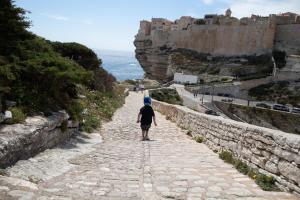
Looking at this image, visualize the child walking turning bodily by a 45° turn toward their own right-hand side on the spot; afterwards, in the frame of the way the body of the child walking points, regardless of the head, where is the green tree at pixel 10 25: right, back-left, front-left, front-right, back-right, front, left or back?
back

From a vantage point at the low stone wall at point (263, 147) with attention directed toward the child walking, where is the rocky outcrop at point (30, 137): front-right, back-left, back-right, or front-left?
front-left

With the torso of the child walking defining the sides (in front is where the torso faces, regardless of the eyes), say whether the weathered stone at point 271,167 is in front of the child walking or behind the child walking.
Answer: behind

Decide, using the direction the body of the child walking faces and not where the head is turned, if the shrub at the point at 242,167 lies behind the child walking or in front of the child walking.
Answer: behind

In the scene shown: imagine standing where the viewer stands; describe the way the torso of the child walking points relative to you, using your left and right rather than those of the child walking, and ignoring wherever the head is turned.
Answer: facing away from the viewer

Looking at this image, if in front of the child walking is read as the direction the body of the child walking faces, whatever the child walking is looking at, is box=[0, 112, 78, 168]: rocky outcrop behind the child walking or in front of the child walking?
behind

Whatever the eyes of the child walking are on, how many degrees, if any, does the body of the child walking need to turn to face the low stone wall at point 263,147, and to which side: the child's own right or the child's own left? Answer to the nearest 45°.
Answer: approximately 180°

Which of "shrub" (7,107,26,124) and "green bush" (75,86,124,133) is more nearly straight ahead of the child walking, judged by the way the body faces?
the green bush
